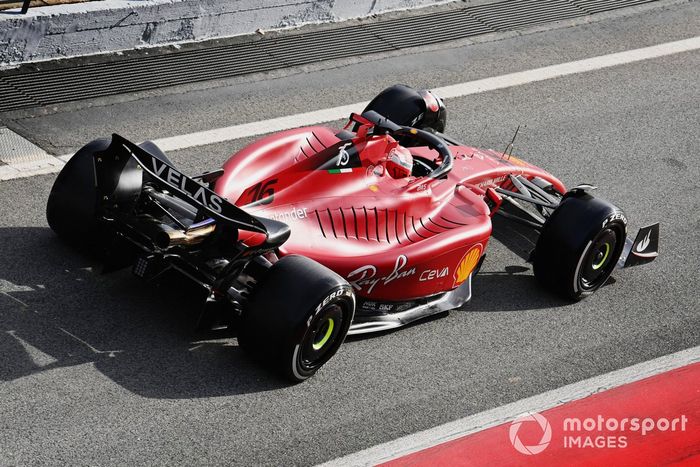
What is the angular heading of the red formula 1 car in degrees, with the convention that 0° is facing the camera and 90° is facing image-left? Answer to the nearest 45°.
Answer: approximately 225°
